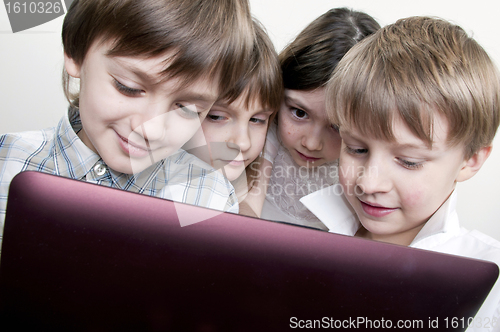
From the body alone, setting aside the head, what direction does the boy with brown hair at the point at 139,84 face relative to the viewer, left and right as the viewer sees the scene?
facing the viewer

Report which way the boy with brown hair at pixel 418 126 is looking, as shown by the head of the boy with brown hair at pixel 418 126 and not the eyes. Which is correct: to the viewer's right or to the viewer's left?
to the viewer's left

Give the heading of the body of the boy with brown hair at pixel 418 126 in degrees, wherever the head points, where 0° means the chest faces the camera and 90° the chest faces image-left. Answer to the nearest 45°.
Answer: approximately 45°

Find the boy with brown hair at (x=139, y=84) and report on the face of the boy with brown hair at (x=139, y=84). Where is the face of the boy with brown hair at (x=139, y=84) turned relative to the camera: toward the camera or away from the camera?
toward the camera

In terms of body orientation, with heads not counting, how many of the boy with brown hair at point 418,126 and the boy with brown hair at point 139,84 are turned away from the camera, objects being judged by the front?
0
